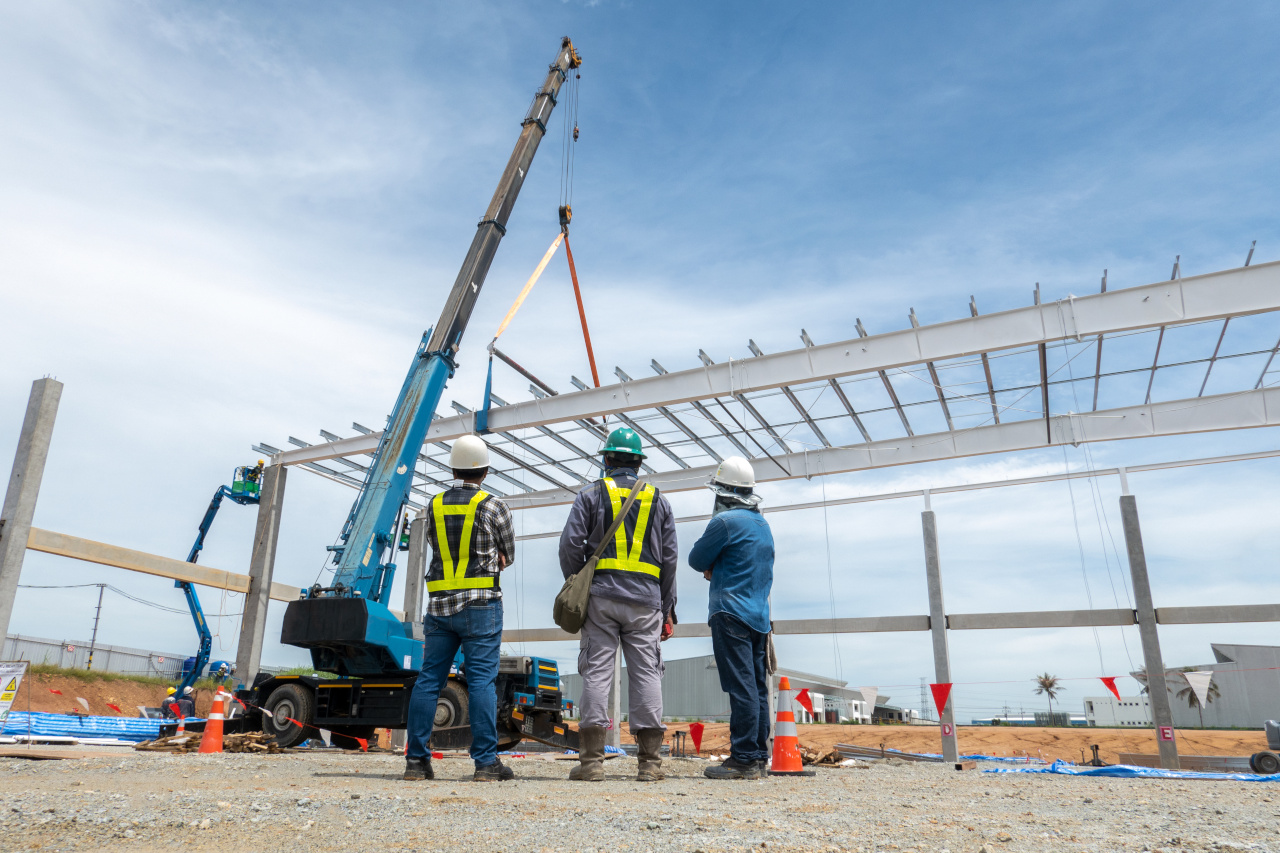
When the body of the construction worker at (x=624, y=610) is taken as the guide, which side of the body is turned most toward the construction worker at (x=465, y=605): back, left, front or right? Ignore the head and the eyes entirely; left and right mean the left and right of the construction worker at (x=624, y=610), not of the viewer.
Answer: left

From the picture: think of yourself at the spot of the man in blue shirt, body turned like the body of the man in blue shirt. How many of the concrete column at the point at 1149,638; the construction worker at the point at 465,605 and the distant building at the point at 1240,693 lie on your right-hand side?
2

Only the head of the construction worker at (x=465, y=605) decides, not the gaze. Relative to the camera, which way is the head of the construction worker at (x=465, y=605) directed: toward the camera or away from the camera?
away from the camera

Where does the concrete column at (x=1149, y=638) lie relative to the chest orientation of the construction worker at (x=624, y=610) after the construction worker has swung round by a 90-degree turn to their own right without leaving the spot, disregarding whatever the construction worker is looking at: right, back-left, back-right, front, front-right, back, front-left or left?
front-left

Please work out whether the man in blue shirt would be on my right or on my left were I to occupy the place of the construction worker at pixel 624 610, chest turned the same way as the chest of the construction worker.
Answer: on my right

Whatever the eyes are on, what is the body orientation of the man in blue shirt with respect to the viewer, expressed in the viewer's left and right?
facing away from the viewer and to the left of the viewer

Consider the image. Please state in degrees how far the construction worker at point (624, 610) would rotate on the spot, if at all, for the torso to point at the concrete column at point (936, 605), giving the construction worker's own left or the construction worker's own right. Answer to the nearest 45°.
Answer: approximately 45° to the construction worker's own right

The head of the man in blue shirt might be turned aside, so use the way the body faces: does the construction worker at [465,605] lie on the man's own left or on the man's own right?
on the man's own left

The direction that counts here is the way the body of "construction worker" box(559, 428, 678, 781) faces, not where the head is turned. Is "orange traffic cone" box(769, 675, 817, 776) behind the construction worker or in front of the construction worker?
in front

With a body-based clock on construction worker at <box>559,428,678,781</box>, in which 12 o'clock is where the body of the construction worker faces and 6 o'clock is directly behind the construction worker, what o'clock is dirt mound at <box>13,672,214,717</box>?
The dirt mound is roughly at 11 o'clock from the construction worker.

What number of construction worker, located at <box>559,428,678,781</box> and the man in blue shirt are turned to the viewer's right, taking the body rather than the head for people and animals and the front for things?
0

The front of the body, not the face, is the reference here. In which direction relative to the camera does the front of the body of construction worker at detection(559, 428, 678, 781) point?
away from the camera

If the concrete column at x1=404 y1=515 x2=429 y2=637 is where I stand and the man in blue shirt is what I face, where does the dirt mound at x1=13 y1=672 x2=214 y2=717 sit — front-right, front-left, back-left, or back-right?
back-right

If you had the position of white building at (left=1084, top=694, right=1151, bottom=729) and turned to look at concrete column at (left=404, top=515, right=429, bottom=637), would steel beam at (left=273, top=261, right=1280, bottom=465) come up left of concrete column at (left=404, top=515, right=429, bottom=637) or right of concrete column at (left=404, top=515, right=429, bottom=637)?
left

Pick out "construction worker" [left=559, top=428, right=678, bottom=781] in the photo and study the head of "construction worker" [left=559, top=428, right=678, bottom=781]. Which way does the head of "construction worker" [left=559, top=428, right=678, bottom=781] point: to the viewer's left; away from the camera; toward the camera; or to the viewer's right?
away from the camera

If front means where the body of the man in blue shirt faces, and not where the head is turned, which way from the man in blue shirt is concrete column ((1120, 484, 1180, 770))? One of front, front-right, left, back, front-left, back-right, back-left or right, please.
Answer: right
